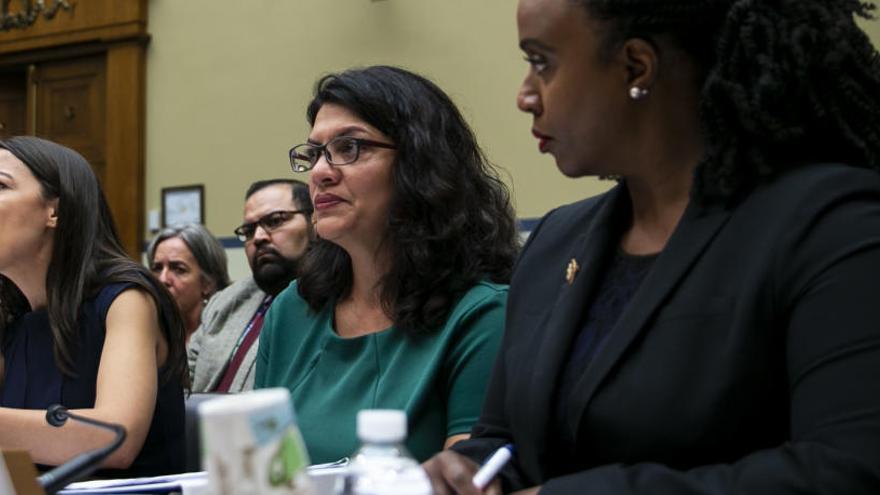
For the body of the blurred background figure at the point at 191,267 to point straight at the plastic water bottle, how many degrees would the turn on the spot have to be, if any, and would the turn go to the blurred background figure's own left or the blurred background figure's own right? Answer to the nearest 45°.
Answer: approximately 45° to the blurred background figure's own left

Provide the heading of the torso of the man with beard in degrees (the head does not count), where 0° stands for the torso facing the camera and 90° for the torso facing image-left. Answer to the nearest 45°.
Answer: approximately 45°

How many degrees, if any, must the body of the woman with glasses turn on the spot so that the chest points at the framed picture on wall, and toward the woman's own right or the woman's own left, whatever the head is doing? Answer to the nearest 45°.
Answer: approximately 135° to the woman's own right

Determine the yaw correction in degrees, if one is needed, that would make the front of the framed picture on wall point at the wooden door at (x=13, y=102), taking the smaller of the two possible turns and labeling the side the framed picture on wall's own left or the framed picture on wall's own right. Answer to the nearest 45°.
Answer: approximately 135° to the framed picture on wall's own right

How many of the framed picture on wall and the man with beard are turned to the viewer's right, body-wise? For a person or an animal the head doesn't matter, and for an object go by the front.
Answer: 0

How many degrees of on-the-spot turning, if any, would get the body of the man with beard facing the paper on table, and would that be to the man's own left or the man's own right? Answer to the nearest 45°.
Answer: approximately 45° to the man's own left

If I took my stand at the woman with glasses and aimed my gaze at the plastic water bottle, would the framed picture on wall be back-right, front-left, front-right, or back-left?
back-right

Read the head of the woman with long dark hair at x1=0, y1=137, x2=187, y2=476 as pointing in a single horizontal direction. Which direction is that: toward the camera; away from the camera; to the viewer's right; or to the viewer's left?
to the viewer's left

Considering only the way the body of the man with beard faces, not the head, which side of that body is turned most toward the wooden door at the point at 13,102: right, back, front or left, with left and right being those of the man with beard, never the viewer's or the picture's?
right

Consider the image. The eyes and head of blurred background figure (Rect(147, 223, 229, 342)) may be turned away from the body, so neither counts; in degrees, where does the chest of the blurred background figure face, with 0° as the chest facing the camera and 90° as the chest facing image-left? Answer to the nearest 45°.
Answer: approximately 45°

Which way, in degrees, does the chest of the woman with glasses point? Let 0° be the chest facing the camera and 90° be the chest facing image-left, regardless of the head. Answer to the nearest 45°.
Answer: approximately 45°
